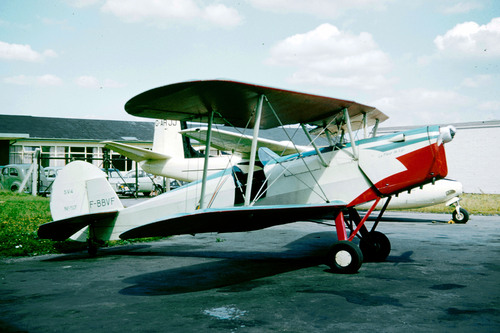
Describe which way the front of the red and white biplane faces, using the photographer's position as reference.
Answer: facing the viewer and to the right of the viewer

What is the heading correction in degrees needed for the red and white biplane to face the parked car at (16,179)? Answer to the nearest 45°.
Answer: approximately 180°

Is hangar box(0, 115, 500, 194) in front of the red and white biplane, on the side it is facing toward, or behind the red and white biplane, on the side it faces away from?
behind
